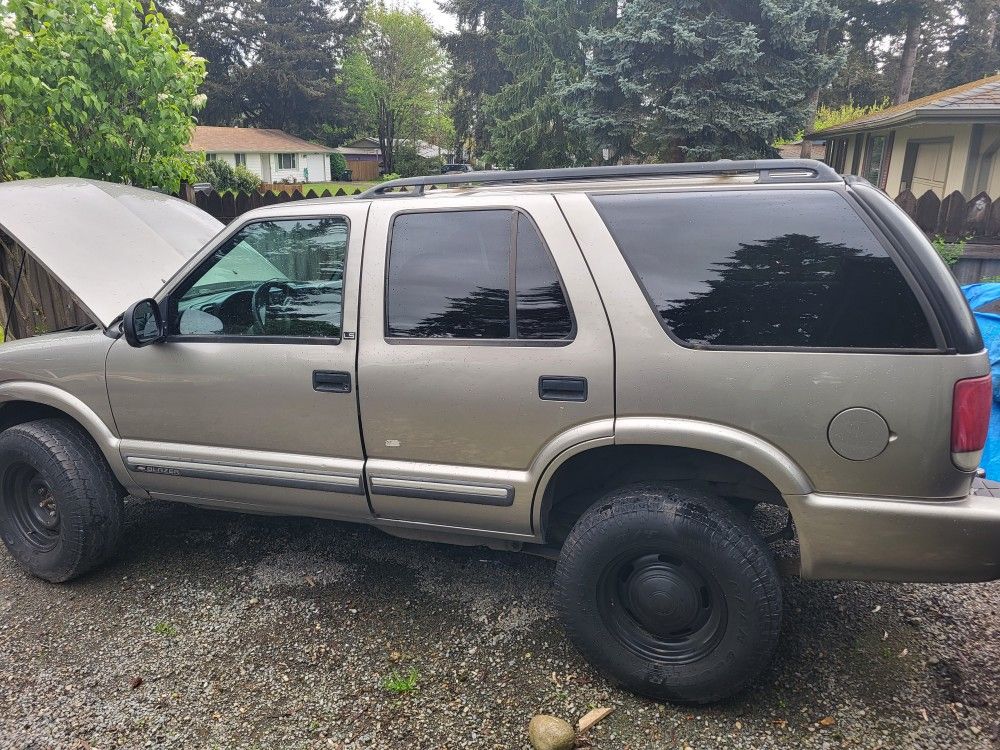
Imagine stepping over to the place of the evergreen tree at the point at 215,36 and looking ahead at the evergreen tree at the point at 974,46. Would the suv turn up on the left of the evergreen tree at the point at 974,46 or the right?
right

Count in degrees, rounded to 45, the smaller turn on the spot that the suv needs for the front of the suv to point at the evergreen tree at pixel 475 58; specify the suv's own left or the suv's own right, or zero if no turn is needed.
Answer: approximately 90° to the suv's own right

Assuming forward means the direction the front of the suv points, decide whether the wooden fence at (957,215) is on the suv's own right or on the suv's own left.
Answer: on the suv's own right

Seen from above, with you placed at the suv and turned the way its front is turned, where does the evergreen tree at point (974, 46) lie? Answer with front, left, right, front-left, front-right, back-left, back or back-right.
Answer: back-right

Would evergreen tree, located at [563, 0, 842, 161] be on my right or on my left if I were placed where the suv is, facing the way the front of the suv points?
on my right

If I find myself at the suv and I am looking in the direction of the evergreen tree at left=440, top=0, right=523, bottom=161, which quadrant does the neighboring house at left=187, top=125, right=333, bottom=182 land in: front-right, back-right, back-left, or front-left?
front-left

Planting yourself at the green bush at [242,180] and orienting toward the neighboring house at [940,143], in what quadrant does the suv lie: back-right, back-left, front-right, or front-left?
front-right

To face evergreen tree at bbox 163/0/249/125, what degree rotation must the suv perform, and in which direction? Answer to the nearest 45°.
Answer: approximately 45° to its right

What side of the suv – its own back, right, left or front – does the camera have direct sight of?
left

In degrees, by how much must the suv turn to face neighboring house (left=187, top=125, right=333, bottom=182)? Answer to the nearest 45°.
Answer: approximately 90° to its right

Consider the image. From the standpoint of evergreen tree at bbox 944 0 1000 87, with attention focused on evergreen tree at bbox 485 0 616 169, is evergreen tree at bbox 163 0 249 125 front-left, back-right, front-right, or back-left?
front-right

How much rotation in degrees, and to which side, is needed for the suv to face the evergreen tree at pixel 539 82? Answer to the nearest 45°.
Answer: approximately 90° to its right
